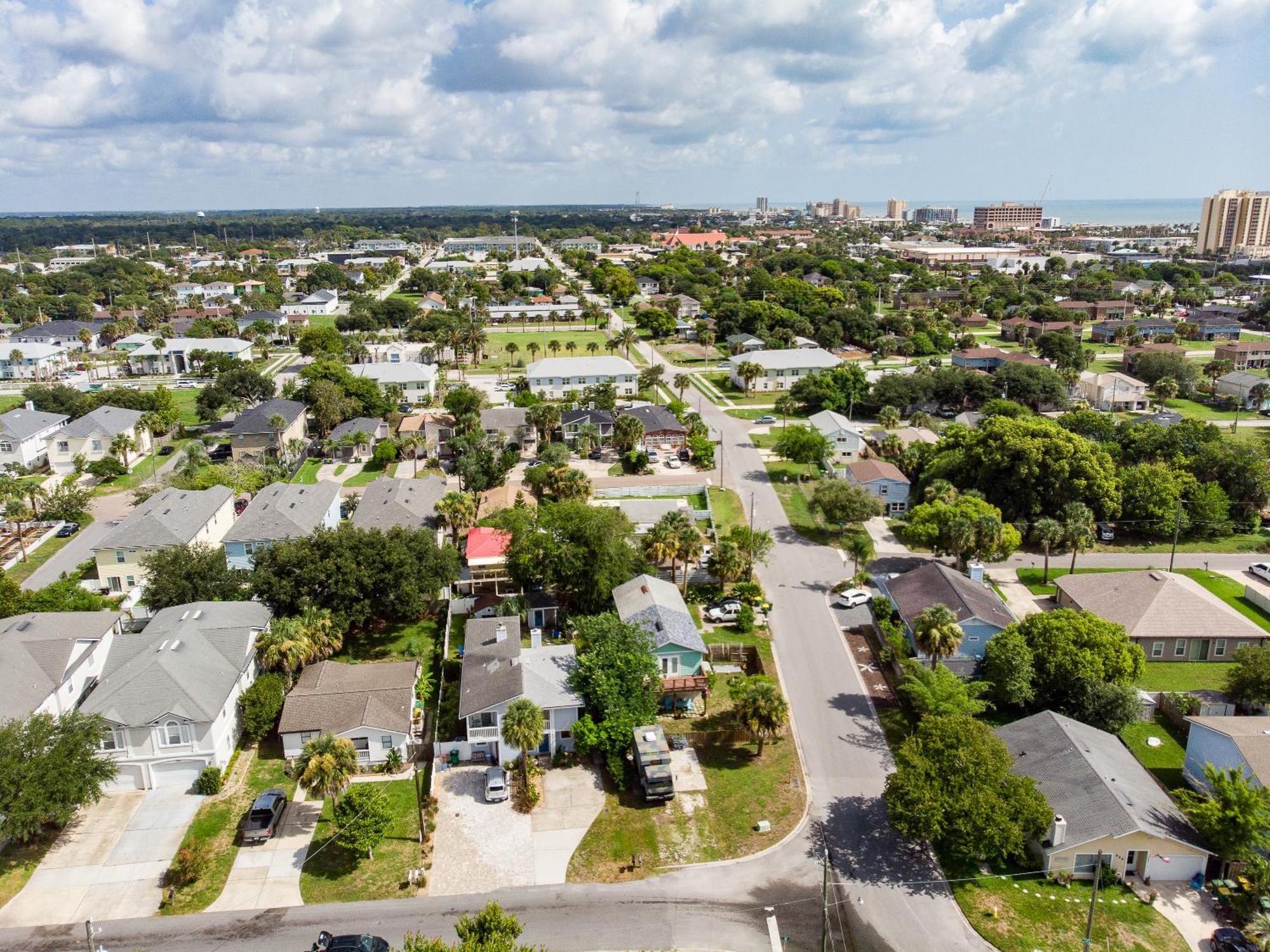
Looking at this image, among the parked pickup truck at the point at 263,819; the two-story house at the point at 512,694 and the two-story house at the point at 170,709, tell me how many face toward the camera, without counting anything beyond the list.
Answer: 2

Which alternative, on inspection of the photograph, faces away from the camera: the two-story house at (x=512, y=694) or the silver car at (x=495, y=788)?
the silver car

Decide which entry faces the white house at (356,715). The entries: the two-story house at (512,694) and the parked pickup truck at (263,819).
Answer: the parked pickup truck

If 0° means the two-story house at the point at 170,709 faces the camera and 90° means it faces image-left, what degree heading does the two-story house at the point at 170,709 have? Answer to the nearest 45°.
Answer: approximately 0°

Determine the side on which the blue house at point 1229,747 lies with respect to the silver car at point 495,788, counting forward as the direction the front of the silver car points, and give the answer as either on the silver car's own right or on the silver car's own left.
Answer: on the silver car's own right

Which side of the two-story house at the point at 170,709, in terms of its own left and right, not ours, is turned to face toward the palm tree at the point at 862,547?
left

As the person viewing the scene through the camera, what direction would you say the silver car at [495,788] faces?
facing away from the viewer

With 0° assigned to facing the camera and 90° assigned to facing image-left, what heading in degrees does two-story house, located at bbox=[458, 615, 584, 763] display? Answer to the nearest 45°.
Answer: approximately 0°

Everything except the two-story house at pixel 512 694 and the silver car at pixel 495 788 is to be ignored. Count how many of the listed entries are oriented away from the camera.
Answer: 1

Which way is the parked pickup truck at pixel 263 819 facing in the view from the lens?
facing away from the viewer and to the right of the viewer

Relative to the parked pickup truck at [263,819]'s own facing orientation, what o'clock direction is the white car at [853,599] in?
The white car is roughly at 1 o'clock from the parked pickup truck.

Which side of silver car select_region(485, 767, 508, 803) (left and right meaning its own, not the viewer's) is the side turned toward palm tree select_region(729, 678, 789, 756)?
right
